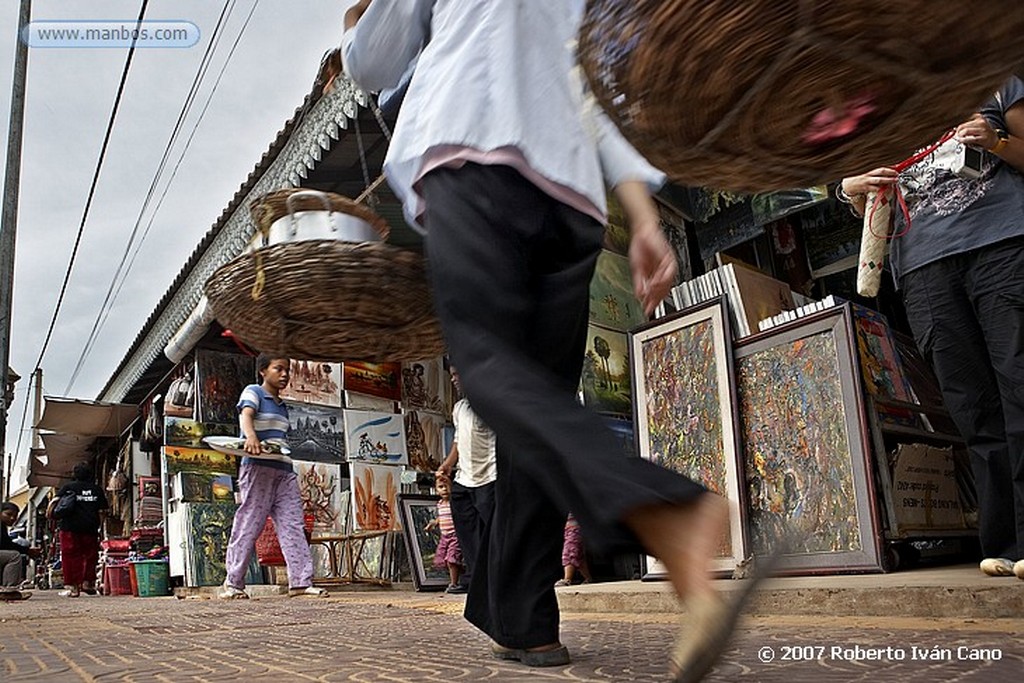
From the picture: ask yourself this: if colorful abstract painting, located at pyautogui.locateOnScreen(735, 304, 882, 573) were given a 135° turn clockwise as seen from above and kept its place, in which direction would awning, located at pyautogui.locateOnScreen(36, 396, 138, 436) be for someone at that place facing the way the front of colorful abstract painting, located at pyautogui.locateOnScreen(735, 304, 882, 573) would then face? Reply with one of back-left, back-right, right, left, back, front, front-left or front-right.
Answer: front-left

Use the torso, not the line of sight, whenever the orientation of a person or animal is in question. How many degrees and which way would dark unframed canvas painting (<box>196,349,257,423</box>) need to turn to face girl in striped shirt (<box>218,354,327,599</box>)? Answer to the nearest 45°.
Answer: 0° — it already faces them

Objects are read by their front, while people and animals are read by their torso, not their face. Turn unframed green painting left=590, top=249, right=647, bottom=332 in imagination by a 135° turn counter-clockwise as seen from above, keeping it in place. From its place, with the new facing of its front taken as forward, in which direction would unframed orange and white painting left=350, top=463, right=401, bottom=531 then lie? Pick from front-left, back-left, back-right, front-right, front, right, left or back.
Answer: back-left

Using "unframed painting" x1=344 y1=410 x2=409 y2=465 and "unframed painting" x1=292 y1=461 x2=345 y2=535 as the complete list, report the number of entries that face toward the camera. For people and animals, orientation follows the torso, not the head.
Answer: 2

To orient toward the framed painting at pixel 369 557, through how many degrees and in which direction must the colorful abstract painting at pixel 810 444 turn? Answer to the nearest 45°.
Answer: approximately 90° to its right

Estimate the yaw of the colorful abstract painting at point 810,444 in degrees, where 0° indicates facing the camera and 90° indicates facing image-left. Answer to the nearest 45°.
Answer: approximately 45°

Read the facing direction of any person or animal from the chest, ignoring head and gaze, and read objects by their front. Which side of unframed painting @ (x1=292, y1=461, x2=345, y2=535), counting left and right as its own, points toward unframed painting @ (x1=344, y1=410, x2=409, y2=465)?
left

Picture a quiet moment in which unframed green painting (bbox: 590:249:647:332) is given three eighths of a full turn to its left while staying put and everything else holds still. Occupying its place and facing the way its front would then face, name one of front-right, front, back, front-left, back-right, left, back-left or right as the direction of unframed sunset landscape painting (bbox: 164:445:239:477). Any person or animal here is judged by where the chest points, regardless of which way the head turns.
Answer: back-left

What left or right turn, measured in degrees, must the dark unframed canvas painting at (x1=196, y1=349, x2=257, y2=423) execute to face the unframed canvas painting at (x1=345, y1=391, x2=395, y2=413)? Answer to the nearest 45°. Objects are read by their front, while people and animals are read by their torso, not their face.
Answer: approximately 45° to its left

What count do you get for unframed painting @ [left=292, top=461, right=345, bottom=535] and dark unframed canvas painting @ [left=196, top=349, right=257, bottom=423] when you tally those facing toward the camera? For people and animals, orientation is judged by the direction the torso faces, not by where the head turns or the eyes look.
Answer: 2
